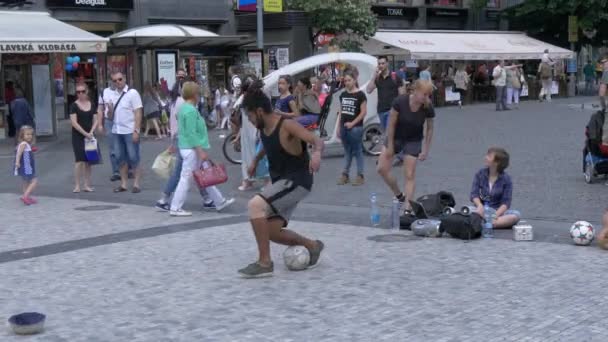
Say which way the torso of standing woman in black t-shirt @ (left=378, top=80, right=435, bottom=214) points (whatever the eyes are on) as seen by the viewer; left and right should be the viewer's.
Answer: facing the viewer

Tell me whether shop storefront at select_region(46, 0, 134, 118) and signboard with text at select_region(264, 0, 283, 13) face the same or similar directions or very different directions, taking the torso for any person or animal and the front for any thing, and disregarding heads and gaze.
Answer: same or similar directions

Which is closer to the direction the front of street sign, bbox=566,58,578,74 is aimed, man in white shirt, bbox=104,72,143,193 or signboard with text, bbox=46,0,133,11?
the man in white shirt

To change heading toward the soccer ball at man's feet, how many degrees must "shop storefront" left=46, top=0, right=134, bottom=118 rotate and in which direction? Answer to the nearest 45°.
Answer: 0° — it already faces it

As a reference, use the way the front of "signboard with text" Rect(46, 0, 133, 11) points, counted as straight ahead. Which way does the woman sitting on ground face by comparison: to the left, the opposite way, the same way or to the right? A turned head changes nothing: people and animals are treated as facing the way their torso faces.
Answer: the same way

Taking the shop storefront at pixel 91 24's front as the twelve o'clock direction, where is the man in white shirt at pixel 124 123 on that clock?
The man in white shirt is roughly at 12 o'clock from the shop storefront.

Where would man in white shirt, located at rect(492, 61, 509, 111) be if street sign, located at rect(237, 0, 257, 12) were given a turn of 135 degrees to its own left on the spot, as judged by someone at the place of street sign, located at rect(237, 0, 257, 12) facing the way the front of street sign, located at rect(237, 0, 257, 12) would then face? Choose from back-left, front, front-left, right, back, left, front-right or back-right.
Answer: front-right

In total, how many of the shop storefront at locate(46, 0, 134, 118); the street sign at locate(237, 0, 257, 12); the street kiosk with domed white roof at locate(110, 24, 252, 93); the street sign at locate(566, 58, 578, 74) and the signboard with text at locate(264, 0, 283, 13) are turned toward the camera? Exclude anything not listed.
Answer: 5

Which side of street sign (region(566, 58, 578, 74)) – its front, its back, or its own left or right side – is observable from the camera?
front

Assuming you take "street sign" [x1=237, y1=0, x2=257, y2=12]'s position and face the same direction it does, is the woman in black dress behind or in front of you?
in front

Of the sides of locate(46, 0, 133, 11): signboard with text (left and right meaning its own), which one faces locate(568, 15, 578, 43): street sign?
left

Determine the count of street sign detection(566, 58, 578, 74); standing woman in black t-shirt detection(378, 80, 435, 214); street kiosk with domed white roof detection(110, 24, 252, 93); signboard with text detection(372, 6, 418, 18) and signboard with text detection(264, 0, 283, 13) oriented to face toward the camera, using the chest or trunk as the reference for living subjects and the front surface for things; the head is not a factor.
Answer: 5
